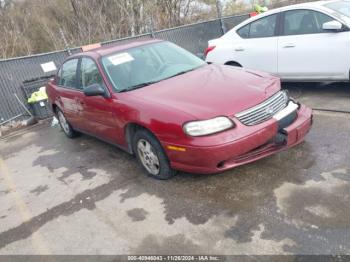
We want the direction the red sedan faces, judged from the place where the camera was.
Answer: facing the viewer and to the right of the viewer

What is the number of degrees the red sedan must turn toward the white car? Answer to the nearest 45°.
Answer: approximately 90° to its left
